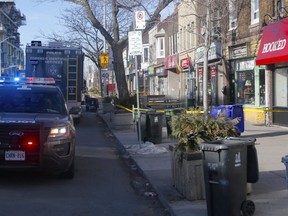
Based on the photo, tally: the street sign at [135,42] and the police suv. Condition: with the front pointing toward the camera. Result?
2

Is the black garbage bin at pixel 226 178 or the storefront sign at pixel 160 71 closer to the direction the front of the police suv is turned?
the black garbage bin

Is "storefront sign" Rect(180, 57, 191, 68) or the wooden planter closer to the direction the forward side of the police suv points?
the wooden planter

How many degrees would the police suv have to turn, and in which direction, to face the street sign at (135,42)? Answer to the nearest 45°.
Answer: approximately 135° to its left

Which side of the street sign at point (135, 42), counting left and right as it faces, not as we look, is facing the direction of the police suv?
front

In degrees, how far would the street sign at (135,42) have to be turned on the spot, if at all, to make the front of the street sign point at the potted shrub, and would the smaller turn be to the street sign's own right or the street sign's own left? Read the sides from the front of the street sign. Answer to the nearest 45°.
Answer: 0° — it already faces it

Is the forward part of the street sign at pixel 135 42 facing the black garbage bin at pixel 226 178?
yes

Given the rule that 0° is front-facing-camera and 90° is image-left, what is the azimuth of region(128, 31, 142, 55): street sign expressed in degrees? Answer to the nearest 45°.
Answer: approximately 0°

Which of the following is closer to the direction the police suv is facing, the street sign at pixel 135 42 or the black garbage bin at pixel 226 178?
the black garbage bin

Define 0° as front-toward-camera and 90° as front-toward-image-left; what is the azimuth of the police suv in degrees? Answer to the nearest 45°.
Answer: approximately 0°

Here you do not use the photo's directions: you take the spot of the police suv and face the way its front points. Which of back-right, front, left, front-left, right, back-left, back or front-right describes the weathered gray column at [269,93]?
back-left

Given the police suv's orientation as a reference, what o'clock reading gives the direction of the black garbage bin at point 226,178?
The black garbage bin is roughly at 11 o'clock from the police suv.
